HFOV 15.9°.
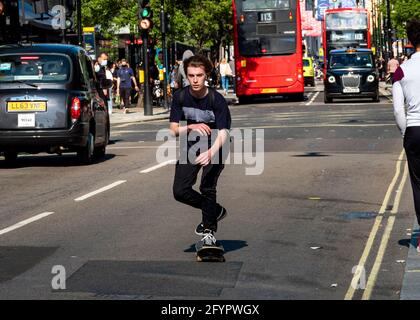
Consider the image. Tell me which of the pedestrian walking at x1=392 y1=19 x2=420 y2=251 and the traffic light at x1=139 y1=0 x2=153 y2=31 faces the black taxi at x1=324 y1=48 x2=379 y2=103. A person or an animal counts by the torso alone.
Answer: the pedestrian walking

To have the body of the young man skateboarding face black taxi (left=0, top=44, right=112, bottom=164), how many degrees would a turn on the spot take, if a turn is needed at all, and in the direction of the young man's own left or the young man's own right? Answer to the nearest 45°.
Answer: approximately 180°

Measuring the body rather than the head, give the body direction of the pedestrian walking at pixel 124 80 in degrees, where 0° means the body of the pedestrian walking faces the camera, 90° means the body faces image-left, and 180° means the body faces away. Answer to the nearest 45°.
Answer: approximately 0°

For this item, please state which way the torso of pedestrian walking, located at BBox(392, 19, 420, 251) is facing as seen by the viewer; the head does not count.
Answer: away from the camera

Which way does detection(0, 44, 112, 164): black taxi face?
away from the camera

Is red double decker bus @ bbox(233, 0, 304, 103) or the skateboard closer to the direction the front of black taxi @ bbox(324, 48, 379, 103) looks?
the skateboard

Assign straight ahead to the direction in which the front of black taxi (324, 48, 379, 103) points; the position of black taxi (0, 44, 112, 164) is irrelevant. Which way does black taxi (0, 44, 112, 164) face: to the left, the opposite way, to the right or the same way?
the opposite way

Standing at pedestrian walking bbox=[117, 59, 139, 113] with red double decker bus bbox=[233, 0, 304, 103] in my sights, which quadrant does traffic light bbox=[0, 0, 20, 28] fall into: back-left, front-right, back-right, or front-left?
back-right

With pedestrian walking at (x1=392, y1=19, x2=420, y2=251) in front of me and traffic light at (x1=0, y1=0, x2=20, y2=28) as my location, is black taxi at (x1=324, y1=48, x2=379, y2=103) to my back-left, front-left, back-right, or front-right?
back-left

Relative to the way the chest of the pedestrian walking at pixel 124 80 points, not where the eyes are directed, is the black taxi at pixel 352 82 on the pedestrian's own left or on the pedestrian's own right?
on the pedestrian's own left

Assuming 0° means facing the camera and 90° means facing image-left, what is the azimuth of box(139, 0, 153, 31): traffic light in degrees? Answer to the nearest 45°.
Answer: approximately 0°
